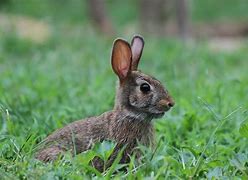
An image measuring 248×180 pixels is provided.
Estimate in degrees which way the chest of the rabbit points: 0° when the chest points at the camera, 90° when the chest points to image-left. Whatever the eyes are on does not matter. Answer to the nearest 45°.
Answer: approximately 270°
